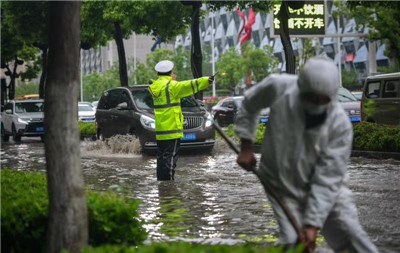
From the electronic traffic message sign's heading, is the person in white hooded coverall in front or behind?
in front

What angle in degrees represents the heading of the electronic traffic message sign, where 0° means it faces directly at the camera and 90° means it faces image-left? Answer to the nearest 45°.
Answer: approximately 0°

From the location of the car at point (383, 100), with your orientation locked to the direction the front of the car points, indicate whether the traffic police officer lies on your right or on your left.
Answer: on your right

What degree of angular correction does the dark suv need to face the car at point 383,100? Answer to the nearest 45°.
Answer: approximately 45° to its left

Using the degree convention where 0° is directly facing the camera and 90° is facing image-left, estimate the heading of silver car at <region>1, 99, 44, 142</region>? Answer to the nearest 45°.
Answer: approximately 315°

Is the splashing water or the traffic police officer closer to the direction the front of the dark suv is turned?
the traffic police officer

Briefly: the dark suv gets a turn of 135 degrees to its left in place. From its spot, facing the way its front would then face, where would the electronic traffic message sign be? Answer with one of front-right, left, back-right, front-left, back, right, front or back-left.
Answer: front-right

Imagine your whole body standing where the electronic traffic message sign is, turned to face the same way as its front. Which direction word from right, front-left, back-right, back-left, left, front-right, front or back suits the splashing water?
front-right
